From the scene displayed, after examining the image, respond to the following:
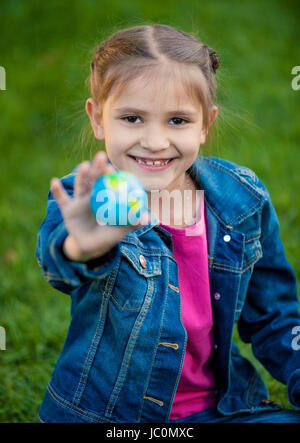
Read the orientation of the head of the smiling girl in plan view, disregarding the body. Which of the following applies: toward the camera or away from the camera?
toward the camera

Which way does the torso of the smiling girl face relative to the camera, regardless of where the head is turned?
toward the camera
